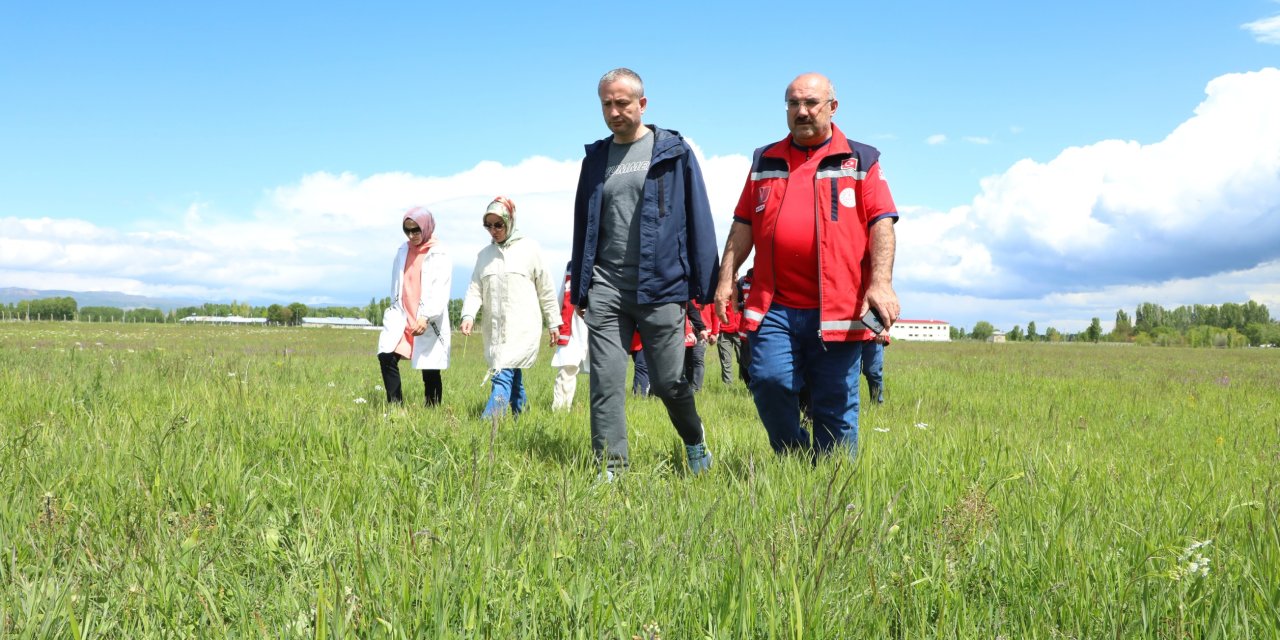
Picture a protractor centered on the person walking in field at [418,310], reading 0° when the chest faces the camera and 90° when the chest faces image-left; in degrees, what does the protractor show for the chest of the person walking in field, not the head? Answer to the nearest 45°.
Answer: approximately 45°

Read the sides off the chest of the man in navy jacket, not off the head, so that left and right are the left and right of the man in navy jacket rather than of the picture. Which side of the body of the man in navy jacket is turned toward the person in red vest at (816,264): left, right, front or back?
left

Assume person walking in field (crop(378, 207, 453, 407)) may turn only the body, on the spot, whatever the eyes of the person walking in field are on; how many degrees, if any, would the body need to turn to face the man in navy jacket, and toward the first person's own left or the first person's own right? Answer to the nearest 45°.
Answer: approximately 45° to the first person's own left

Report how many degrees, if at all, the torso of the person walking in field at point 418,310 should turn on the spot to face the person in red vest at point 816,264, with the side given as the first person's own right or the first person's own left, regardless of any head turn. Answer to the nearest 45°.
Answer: approximately 90° to the first person's own left

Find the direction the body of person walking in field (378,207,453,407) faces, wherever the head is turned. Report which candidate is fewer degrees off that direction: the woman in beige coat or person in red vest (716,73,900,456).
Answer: the person in red vest

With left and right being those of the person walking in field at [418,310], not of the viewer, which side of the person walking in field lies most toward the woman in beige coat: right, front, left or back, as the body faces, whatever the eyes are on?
left

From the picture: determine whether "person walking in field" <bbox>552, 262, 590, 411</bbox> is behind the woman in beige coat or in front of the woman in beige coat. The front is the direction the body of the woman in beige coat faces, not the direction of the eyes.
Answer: behind
